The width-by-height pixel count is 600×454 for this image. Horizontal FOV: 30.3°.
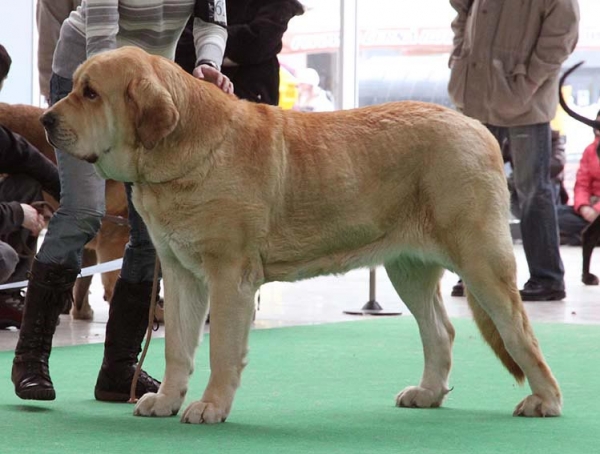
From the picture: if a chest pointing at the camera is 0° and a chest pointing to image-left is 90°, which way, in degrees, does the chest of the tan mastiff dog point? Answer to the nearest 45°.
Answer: approximately 90°

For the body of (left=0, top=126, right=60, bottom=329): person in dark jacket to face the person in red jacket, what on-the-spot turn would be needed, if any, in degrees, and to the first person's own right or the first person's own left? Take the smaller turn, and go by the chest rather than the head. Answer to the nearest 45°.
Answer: approximately 45° to the first person's own left

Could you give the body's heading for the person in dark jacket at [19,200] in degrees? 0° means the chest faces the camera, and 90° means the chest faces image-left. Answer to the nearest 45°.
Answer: approximately 270°

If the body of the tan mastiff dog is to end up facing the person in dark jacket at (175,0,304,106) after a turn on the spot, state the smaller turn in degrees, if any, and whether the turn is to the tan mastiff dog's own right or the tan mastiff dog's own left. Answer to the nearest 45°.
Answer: approximately 90° to the tan mastiff dog's own right

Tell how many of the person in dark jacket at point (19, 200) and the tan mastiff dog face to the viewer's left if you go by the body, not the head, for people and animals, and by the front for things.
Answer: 1

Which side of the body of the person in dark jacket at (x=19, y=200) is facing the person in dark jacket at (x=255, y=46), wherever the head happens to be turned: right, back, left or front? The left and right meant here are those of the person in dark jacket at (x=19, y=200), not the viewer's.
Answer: front

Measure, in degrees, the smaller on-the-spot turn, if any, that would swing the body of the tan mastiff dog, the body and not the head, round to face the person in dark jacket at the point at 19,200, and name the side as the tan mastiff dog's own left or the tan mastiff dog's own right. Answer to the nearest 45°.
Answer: approximately 45° to the tan mastiff dog's own right
